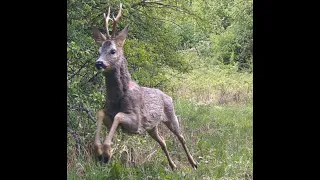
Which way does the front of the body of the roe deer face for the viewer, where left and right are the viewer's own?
facing the viewer and to the left of the viewer
